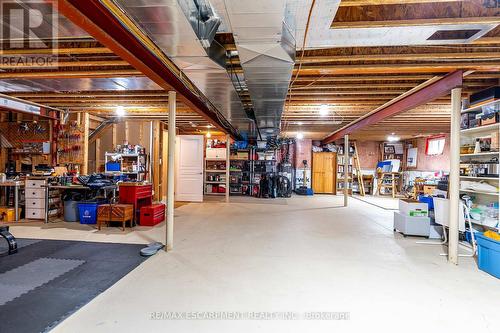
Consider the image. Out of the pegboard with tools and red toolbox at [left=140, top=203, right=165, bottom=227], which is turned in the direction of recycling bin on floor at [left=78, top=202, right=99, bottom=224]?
the pegboard with tools

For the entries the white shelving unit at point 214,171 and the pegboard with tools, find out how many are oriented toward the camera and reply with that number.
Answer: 2

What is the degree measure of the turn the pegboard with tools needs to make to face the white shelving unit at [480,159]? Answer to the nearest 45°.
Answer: approximately 45° to its left

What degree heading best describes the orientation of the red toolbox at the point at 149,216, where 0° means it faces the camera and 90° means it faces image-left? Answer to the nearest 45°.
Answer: approximately 315°

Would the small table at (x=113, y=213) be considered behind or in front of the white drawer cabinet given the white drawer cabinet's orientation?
in front

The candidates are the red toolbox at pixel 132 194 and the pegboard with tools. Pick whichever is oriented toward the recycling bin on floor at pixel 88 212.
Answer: the pegboard with tools

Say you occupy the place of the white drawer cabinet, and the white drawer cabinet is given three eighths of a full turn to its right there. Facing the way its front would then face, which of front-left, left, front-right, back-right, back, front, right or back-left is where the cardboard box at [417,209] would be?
back

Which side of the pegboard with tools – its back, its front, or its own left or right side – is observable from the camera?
front
